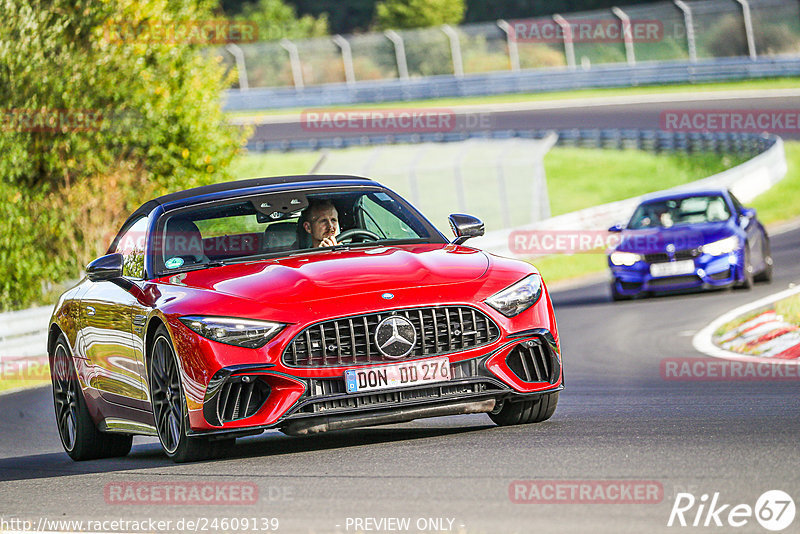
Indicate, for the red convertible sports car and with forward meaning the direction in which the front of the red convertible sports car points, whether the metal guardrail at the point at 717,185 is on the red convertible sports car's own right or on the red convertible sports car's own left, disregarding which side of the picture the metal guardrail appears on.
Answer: on the red convertible sports car's own left

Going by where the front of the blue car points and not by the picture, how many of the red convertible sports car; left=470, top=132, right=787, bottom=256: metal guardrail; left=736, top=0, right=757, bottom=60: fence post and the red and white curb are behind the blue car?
2

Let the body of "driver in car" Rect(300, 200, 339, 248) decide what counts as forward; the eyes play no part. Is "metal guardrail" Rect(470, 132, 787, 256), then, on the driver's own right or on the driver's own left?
on the driver's own left

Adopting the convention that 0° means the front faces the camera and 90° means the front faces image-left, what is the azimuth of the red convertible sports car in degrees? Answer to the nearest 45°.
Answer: approximately 315°

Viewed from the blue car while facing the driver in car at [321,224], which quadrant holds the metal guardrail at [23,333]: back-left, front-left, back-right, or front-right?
front-right

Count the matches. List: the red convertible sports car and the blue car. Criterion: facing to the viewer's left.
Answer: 0

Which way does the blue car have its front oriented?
toward the camera

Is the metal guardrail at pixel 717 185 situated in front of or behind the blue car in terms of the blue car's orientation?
behind

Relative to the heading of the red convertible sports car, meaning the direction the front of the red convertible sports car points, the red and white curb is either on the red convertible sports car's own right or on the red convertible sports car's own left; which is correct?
on the red convertible sports car's own left

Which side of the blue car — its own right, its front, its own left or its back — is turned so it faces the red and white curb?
front

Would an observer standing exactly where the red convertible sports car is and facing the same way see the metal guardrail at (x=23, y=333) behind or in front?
behind

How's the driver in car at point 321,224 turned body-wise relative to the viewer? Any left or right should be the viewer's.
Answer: facing the viewer and to the right of the viewer

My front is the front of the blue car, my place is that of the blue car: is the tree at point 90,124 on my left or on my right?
on my right

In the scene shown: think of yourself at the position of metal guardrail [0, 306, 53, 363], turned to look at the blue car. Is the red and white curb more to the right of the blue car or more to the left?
right

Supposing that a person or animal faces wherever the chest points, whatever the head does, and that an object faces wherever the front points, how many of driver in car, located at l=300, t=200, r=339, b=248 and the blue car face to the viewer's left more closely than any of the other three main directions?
0

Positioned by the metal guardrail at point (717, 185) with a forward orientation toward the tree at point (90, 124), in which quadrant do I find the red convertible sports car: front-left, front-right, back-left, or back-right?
front-left
